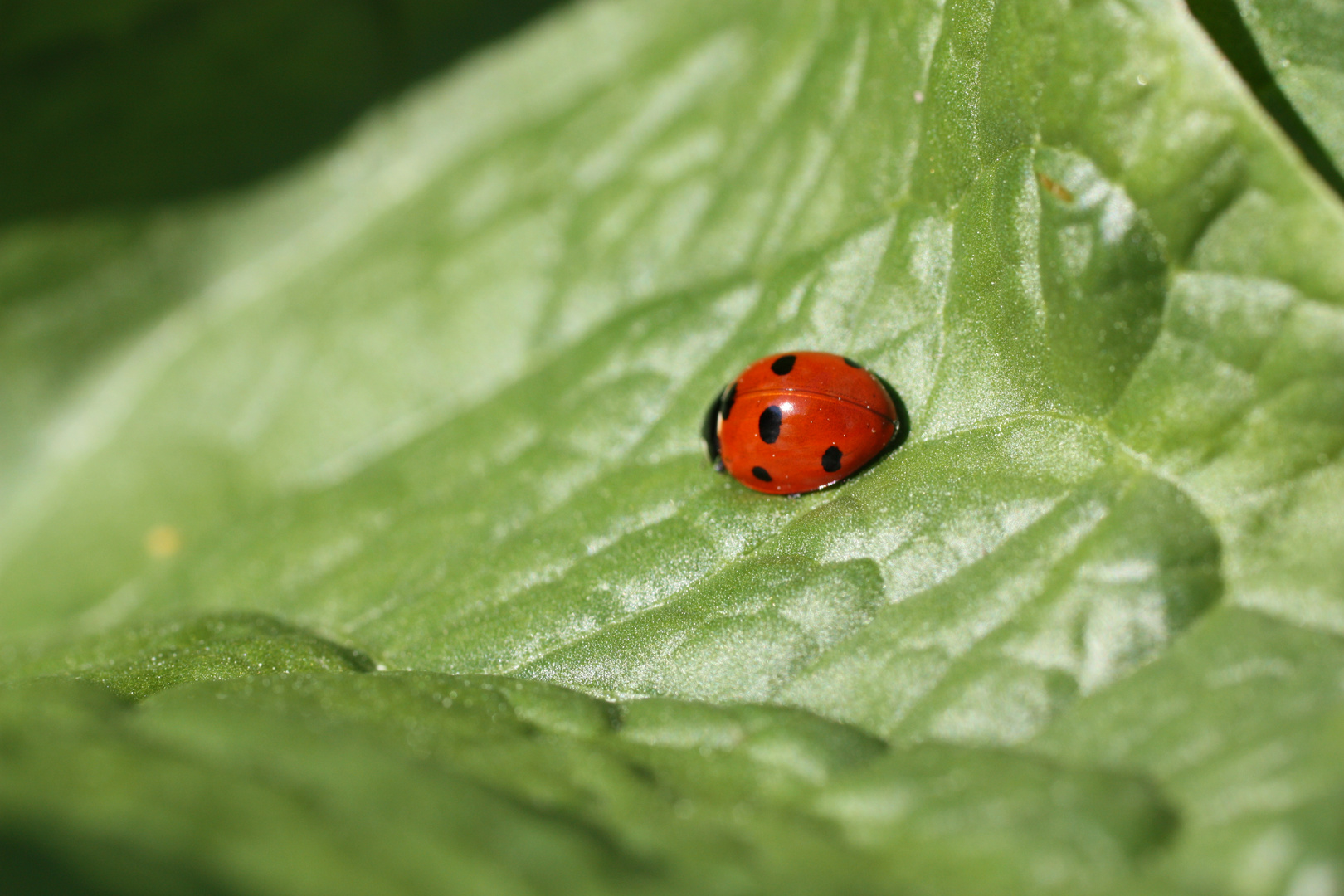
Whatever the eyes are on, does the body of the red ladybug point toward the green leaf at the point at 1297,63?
no

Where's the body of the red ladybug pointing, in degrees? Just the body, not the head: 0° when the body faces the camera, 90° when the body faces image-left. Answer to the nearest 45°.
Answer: approximately 90°
